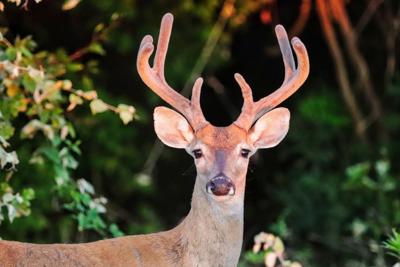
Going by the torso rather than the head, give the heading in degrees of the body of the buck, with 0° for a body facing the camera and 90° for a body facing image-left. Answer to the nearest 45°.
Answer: approximately 270°
